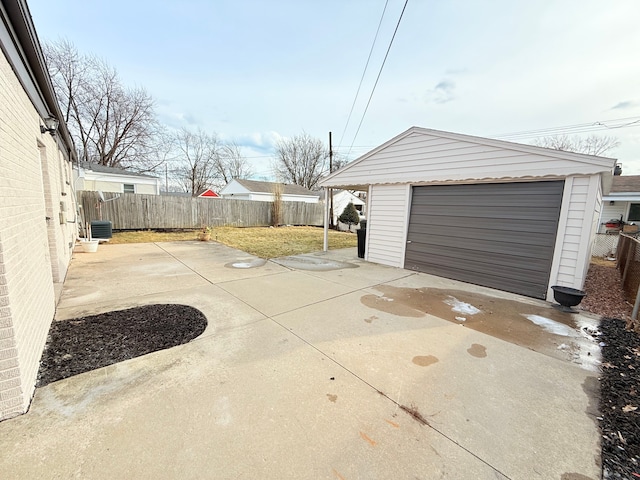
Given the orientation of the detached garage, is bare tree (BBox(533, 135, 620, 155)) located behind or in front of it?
behind

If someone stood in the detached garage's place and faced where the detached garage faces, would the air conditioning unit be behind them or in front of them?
in front

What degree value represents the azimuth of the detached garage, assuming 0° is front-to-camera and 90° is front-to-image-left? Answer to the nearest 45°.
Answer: approximately 45°

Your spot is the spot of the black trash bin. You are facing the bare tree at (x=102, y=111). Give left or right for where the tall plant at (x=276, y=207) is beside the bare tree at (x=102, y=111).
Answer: right

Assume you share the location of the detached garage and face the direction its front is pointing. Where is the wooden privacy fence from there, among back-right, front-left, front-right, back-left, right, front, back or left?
front-right

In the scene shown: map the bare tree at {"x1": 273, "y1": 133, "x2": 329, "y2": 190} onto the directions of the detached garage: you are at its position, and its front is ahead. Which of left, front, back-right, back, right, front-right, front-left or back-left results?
right

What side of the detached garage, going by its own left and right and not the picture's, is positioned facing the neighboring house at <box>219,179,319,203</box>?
right

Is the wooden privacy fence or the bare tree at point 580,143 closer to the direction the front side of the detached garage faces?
the wooden privacy fence

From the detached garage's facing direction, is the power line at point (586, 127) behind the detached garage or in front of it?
behind

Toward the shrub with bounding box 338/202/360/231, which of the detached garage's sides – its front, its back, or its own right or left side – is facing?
right

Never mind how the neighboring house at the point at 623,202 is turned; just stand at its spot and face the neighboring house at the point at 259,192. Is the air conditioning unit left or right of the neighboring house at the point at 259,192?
left

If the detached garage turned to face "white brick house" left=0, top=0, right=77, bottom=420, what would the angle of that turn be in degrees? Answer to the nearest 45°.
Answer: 0° — it already faces it

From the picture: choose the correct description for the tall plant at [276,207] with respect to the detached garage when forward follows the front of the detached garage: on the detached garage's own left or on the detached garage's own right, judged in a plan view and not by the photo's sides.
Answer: on the detached garage's own right
